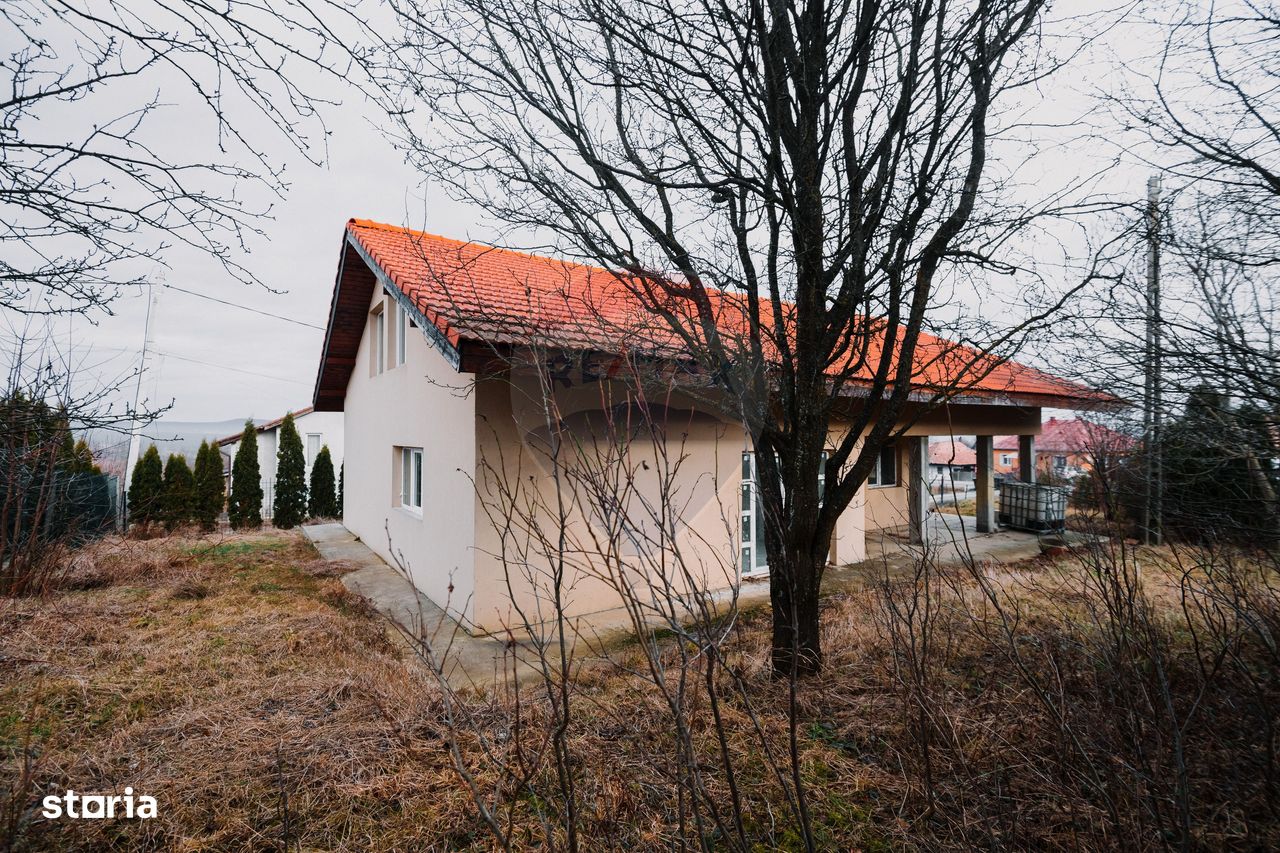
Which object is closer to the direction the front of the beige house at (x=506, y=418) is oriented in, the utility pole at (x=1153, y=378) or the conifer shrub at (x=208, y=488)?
the utility pole

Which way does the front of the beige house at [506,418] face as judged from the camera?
facing the viewer and to the right of the viewer

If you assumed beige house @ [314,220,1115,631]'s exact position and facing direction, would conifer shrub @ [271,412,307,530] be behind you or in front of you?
behind

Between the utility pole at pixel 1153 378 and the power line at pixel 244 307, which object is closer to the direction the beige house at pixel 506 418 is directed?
the utility pole
